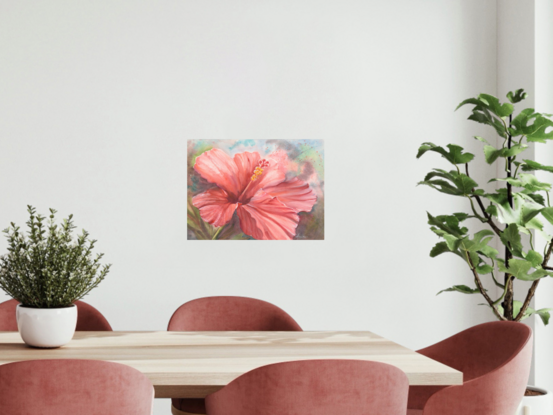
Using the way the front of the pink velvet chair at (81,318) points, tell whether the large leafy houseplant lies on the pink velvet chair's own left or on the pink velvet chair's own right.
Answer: on the pink velvet chair's own left

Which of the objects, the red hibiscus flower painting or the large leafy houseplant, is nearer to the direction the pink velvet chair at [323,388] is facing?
the red hibiscus flower painting

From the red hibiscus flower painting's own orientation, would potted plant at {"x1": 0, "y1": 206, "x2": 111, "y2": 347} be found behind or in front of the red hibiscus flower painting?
in front

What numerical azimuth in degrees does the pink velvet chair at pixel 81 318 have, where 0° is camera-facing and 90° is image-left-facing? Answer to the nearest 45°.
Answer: approximately 0°

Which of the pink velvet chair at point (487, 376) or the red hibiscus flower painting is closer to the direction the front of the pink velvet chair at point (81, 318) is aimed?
the pink velvet chair

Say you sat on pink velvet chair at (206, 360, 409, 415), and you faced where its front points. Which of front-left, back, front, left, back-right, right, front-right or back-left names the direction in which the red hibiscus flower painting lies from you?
front-right

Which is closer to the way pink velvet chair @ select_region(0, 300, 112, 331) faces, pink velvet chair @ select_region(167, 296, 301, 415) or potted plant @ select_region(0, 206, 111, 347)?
the potted plant

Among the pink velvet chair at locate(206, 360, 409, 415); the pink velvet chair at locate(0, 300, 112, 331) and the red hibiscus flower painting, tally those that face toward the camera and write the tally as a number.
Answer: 2

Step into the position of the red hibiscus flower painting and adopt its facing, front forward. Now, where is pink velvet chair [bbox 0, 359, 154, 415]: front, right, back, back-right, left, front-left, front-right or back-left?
front

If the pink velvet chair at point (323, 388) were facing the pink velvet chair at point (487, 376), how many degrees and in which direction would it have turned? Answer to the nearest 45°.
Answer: approximately 90° to its right

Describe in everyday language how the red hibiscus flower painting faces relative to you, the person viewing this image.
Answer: facing the viewer

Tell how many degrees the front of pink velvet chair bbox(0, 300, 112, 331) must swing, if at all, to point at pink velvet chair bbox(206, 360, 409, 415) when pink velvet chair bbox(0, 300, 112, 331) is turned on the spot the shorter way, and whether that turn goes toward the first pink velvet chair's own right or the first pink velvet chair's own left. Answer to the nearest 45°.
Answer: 0° — it already faces it

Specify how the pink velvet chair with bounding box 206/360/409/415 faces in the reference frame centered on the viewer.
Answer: facing away from the viewer and to the left of the viewer

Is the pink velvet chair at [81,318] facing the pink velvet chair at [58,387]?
yes

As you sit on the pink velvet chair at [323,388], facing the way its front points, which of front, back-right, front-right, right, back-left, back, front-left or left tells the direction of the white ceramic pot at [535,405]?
right

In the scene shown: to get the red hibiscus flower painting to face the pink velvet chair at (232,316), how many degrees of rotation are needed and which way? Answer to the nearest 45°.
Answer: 0° — it already faces it
